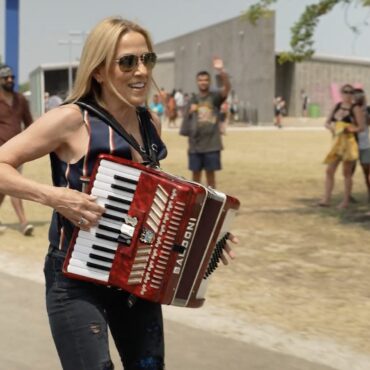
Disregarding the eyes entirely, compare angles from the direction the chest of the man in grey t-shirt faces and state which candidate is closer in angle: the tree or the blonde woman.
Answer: the blonde woman

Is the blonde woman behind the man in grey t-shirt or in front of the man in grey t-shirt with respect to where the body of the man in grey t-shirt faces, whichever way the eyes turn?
in front

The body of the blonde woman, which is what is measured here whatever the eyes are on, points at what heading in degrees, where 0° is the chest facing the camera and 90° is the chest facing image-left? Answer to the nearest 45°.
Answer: approximately 315°

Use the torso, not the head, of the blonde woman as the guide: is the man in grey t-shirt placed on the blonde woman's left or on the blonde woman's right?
on the blonde woman's left

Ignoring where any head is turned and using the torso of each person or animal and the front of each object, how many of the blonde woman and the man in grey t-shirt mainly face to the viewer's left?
0

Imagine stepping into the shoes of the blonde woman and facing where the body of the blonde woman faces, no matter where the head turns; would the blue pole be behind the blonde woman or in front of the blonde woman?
behind

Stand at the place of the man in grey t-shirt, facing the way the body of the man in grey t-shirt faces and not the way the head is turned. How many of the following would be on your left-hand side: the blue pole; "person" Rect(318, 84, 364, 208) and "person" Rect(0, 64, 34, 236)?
1

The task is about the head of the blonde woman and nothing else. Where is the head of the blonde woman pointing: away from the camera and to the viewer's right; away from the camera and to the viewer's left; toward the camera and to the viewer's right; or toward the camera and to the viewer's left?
toward the camera and to the viewer's right
